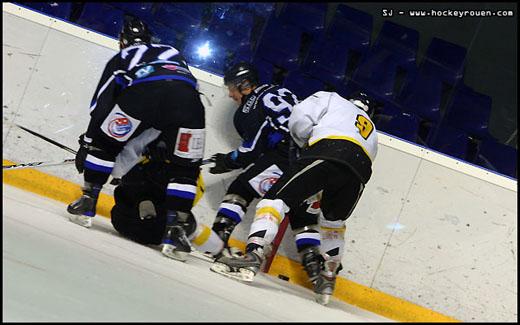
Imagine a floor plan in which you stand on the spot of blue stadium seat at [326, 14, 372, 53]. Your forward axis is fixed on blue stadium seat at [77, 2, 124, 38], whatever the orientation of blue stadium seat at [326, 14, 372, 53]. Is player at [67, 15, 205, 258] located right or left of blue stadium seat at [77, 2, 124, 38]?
left

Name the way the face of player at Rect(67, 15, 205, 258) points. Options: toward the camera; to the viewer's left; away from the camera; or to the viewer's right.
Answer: away from the camera

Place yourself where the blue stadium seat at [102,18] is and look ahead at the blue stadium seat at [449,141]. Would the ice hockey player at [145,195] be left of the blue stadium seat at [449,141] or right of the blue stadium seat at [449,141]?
right

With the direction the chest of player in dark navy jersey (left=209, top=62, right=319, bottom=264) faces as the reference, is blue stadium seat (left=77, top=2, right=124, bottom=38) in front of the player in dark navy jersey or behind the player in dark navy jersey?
in front

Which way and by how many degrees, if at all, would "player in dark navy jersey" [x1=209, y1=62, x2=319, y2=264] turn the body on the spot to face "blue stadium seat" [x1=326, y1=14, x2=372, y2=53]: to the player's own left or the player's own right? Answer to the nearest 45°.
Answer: approximately 90° to the player's own right
